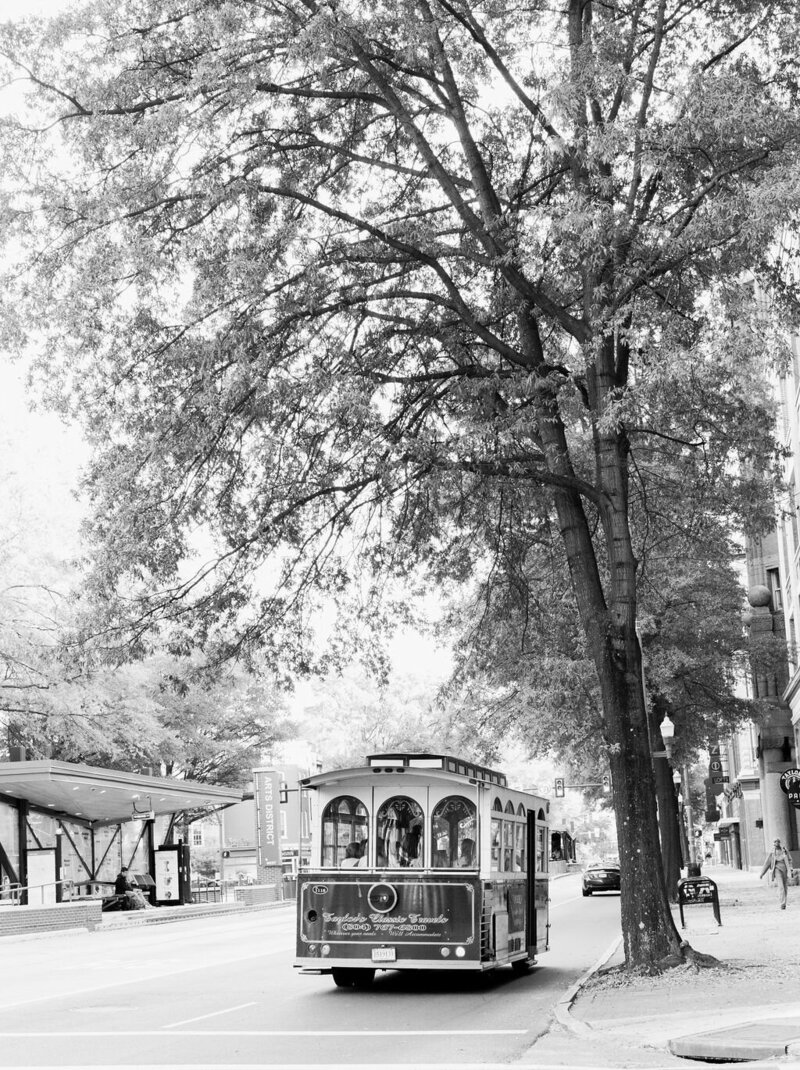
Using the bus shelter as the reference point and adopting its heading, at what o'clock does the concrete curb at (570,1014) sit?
The concrete curb is roughly at 1 o'clock from the bus shelter.

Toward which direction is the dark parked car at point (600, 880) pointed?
away from the camera

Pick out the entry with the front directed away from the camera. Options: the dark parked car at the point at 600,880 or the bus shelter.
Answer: the dark parked car

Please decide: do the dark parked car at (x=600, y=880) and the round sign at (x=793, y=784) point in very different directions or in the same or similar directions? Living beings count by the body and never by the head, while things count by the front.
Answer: very different directions

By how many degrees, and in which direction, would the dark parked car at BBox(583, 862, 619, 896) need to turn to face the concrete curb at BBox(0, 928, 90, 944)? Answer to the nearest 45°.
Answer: approximately 135° to its left

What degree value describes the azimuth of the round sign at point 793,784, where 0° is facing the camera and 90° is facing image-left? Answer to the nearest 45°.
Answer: approximately 0°

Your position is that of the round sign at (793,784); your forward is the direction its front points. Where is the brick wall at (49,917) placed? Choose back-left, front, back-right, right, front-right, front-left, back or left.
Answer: right

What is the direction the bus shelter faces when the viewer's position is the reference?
facing the viewer and to the right of the viewer

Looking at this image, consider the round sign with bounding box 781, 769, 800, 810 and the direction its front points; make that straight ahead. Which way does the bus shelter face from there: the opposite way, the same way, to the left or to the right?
to the left

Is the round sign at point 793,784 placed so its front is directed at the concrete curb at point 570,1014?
yes
